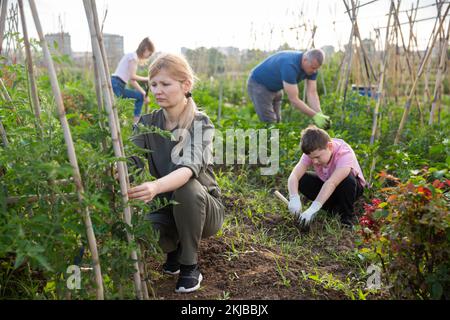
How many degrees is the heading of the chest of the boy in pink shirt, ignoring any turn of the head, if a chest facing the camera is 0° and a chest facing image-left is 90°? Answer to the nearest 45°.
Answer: approximately 45°

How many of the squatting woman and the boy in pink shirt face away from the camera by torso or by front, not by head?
0

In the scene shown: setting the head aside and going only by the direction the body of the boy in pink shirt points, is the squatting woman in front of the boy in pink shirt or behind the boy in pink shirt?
in front

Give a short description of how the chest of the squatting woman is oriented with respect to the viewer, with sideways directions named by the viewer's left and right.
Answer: facing the viewer and to the left of the viewer

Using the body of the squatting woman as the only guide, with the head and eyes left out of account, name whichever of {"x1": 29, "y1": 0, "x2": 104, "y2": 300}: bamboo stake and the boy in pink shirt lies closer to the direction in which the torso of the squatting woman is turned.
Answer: the bamboo stake

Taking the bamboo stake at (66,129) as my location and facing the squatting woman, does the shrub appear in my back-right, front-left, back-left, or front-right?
front-right

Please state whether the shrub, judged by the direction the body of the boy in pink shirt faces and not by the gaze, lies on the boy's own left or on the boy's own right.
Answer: on the boy's own left

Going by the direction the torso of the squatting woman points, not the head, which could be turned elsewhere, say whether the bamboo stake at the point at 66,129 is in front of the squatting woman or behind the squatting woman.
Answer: in front

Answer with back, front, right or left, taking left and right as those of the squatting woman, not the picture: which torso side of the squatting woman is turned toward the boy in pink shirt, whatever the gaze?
back

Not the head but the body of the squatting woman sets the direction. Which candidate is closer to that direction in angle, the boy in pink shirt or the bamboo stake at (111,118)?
the bamboo stake

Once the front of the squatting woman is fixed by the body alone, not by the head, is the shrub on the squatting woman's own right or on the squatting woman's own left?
on the squatting woman's own left

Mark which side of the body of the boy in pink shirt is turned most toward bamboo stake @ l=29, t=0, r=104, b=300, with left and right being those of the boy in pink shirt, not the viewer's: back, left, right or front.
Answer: front
